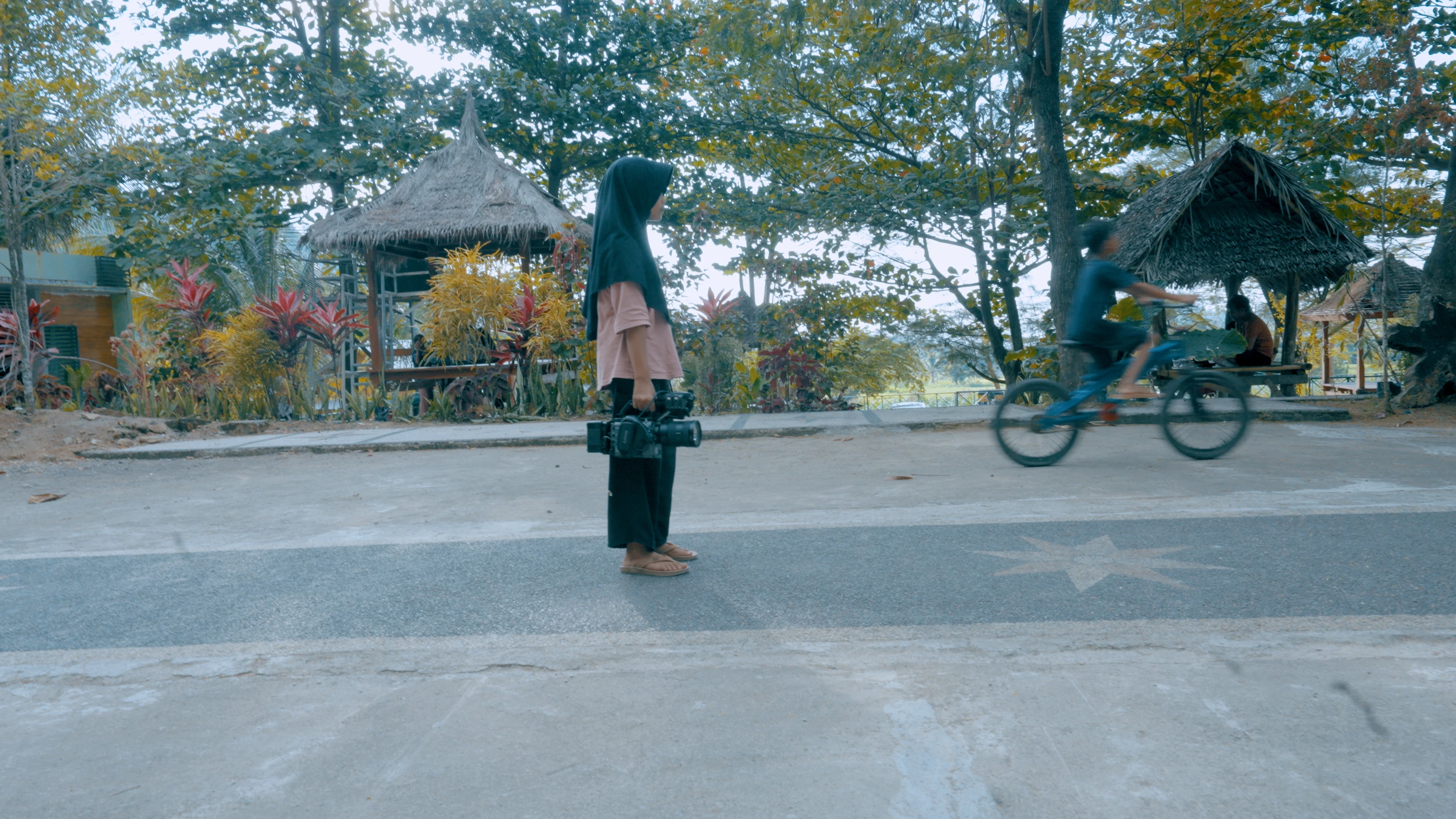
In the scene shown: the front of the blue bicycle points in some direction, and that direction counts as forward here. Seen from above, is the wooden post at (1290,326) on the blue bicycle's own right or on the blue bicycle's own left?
on the blue bicycle's own left

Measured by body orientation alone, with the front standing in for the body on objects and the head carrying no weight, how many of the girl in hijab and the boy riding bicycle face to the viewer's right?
2

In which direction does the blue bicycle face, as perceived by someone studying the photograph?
facing to the right of the viewer

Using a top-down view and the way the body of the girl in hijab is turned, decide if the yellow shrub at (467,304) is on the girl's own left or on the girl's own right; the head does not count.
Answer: on the girl's own left

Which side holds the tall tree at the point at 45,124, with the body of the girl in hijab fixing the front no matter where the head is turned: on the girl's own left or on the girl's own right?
on the girl's own left

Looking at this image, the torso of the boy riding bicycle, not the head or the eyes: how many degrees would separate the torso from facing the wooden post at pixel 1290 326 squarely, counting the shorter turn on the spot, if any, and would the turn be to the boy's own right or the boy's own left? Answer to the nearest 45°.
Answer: approximately 90° to the boy's own left

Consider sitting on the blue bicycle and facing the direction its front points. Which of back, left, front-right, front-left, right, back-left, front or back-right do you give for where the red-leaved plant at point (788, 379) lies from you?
back-left

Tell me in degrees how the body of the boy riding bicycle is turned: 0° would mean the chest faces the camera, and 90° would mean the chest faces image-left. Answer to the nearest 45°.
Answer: approximately 270°

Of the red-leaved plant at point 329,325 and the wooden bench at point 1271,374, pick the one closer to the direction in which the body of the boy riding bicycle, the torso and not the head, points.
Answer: the wooden bench

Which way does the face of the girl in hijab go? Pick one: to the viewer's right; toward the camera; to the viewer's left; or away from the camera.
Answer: to the viewer's right

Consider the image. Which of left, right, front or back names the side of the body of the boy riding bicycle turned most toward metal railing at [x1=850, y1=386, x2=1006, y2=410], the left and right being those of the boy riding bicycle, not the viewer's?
left

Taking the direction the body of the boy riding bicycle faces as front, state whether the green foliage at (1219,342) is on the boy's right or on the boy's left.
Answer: on the boy's left

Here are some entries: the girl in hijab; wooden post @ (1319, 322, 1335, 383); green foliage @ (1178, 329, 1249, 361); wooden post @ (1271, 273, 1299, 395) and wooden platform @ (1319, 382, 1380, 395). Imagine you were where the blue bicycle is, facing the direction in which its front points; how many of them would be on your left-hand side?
4

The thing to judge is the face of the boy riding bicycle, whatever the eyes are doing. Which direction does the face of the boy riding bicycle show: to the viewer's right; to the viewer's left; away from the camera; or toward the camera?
to the viewer's right

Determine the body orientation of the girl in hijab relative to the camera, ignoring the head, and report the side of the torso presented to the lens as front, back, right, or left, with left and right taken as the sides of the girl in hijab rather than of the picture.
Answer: right
